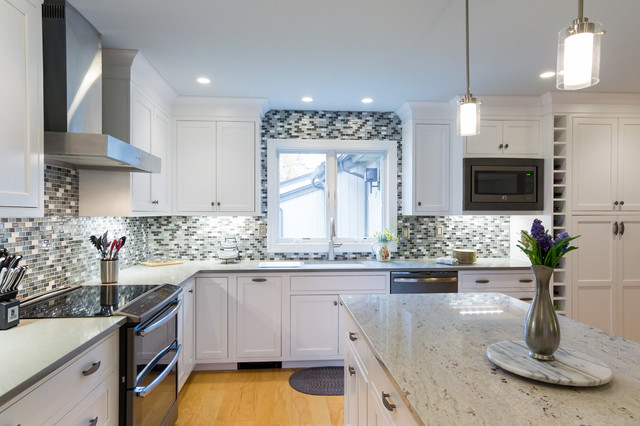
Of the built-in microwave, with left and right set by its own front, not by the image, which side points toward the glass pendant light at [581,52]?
front

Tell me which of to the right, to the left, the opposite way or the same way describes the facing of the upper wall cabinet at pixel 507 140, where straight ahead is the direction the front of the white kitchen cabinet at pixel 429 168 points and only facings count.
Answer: the same way

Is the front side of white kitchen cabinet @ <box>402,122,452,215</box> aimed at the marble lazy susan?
yes

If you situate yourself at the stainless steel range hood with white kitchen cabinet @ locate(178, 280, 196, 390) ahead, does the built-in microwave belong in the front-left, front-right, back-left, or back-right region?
front-right

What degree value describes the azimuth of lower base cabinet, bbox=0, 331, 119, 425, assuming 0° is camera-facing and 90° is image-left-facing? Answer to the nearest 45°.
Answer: approximately 315°

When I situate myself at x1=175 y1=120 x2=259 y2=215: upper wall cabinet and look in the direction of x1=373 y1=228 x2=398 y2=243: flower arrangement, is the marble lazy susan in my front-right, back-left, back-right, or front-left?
front-right

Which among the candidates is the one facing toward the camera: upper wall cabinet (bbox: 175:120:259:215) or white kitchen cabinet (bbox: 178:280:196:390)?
the upper wall cabinet

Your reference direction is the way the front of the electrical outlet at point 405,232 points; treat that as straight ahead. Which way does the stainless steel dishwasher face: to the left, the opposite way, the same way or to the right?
the same way

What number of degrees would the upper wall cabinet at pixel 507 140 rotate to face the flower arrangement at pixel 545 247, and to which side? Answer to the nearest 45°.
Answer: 0° — it already faces it

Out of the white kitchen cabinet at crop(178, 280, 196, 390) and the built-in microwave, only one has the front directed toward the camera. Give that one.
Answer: the built-in microwave

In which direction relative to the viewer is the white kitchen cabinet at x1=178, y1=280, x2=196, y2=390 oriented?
to the viewer's right

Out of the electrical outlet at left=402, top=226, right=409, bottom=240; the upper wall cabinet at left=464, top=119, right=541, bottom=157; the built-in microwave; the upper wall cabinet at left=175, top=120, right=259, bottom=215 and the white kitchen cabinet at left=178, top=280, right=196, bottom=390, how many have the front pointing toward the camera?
4

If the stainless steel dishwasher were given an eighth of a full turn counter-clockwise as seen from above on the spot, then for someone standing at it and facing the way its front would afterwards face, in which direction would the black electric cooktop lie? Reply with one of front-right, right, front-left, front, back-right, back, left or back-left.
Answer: right

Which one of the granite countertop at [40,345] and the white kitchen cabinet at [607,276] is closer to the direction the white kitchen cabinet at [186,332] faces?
the white kitchen cabinet

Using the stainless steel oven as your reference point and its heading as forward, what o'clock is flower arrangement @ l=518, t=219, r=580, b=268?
The flower arrangement is roughly at 12 o'clock from the stainless steel oven.

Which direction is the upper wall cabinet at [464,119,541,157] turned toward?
toward the camera

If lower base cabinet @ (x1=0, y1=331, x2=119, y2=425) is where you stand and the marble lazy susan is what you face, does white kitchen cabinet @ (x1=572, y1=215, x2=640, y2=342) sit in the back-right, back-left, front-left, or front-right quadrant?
front-left

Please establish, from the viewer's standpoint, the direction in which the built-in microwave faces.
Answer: facing the viewer
